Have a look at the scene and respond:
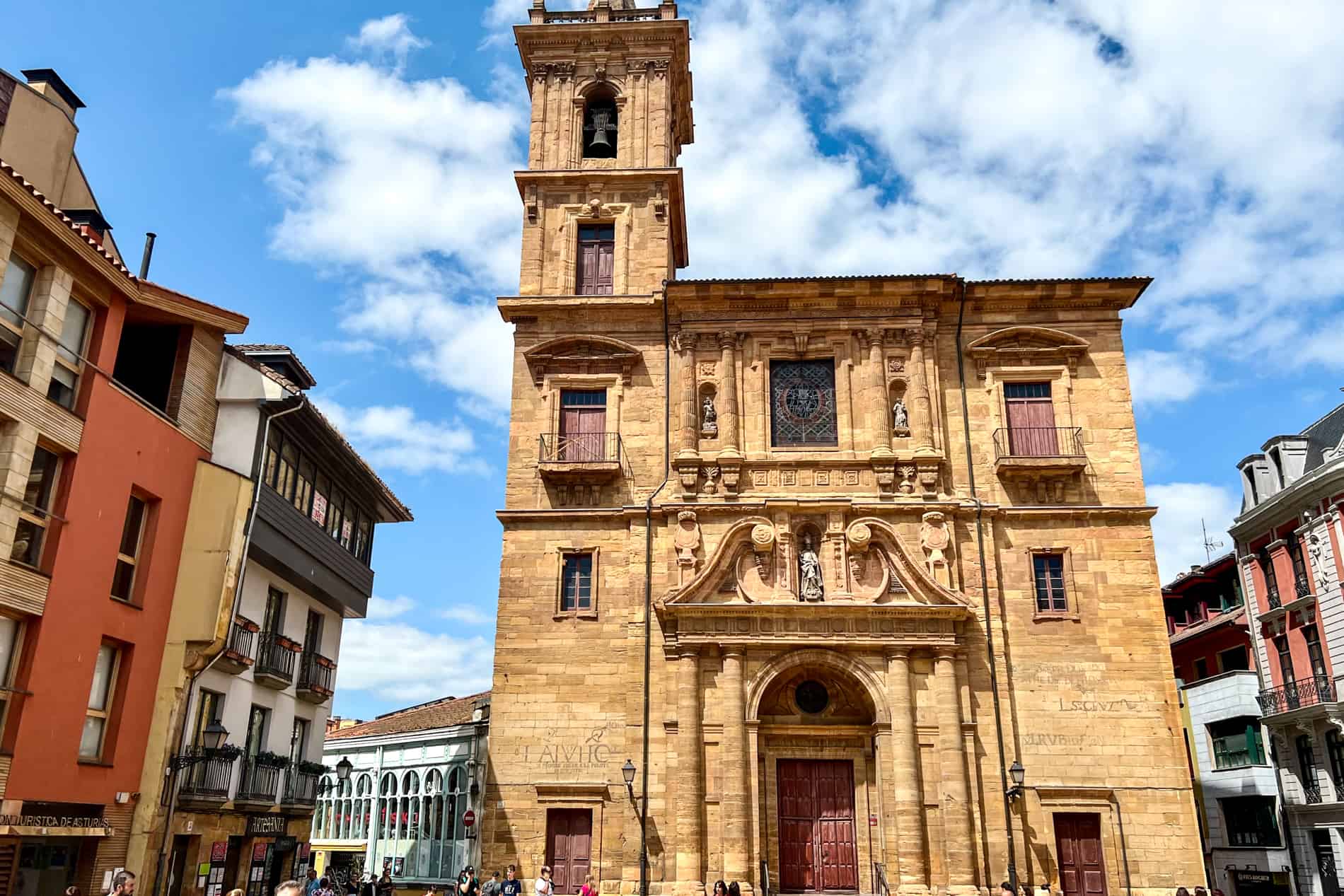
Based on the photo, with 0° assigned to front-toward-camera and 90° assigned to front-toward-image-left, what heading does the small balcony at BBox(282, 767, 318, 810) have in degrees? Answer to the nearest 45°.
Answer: approximately 315°

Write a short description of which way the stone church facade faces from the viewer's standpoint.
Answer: facing the viewer

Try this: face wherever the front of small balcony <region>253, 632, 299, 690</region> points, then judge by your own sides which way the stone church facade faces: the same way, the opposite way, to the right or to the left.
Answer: to the right

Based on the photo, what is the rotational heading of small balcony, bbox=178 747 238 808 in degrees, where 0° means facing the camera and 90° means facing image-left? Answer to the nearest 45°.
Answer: approximately 315°

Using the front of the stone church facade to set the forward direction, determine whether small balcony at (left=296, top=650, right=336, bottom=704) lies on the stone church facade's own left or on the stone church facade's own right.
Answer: on the stone church facade's own right

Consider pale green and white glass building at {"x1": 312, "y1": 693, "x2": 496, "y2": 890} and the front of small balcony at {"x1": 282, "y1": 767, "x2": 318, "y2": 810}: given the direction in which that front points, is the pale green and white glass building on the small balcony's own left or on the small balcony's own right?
on the small balcony's own left

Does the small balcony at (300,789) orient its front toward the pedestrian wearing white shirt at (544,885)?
yes

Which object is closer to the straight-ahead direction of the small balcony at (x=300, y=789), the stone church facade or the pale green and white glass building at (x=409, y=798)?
the stone church facade

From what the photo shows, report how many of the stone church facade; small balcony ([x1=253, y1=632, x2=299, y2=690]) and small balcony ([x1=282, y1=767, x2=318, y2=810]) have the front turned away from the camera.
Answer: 0

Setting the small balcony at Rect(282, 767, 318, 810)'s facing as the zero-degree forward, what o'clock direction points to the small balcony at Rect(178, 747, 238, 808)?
the small balcony at Rect(178, 747, 238, 808) is roughly at 2 o'clock from the small balcony at Rect(282, 767, 318, 810).

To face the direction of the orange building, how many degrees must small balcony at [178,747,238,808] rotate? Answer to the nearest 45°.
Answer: approximately 90° to its right

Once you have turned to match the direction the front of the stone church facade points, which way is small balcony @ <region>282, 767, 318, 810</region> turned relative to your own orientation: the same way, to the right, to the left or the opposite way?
to the left

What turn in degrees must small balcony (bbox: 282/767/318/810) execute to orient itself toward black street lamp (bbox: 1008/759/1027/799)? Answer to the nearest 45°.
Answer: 0° — it already faces it
